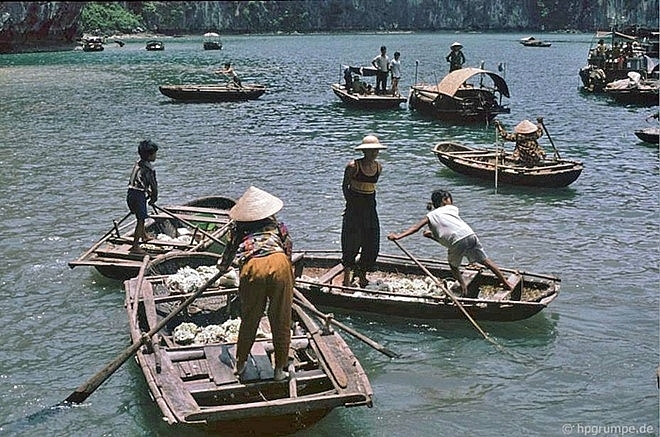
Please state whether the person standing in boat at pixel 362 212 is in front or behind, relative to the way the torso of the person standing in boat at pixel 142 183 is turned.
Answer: in front

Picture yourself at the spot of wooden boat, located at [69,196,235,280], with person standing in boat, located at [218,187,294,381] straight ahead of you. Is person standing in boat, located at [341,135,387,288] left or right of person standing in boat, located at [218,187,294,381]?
left

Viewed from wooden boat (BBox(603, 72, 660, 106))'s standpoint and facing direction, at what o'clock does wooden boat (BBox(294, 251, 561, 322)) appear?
wooden boat (BBox(294, 251, 561, 322)) is roughly at 9 o'clock from wooden boat (BBox(603, 72, 660, 106)).

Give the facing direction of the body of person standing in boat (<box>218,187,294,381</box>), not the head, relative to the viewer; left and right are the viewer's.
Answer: facing away from the viewer

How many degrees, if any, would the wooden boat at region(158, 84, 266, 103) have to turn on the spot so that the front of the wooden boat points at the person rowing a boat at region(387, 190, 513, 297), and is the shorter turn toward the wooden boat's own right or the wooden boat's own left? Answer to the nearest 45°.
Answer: approximately 90° to the wooden boat's own left

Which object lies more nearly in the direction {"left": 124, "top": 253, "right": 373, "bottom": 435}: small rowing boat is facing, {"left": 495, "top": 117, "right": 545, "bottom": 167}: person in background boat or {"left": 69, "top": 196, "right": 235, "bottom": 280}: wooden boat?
the wooden boat

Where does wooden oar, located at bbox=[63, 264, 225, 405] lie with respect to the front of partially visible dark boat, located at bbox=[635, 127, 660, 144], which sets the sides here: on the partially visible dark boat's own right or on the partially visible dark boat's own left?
on the partially visible dark boat's own left

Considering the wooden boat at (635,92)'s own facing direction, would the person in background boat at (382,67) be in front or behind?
in front

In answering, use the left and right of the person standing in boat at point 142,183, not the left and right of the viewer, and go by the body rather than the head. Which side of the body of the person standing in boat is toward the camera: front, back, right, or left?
right

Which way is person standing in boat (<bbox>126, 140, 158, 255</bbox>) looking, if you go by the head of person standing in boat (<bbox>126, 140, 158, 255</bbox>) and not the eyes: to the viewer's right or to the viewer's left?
to the viewer's right
